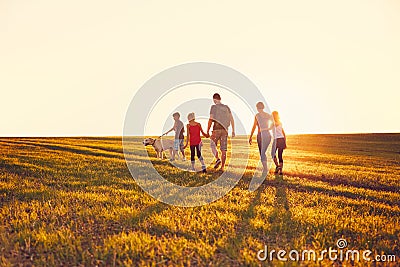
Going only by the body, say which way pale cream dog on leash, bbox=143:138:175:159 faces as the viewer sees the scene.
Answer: to the viewer's left

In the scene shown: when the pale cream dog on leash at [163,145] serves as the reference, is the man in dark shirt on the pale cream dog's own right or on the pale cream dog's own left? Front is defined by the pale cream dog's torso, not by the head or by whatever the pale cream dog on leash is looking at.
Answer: on the pale cream dog's own left
